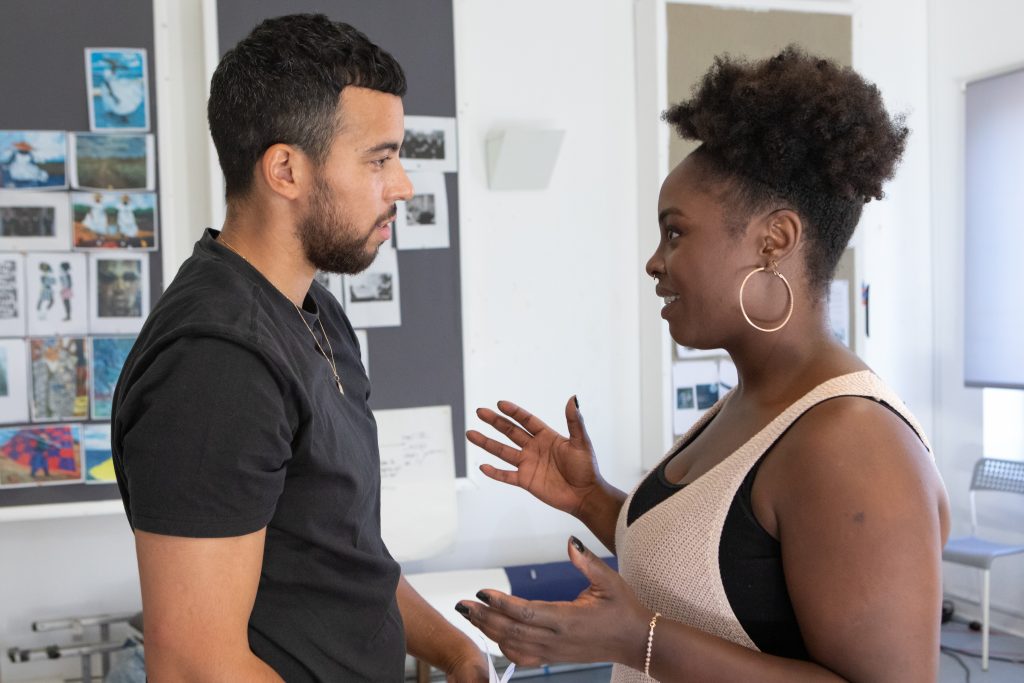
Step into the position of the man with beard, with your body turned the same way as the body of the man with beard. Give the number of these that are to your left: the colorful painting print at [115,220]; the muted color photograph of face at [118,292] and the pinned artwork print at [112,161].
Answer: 3

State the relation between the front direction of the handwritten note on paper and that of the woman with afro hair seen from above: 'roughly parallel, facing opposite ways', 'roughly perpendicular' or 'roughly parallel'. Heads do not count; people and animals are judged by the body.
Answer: roughly perpendicular

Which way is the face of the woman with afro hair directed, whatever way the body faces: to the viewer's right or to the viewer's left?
to the viewer's left

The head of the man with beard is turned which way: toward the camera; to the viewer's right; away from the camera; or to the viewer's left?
to the viewer's right

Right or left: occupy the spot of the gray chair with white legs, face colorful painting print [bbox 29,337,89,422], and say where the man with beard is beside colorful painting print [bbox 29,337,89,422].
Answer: left

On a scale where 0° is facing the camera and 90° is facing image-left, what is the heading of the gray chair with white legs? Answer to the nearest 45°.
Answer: approximately 45°
